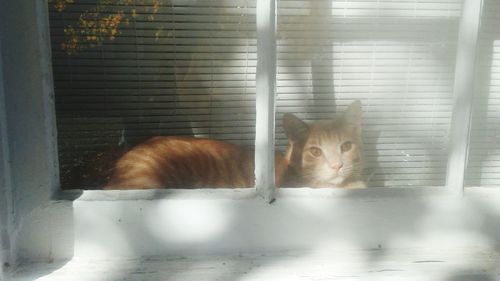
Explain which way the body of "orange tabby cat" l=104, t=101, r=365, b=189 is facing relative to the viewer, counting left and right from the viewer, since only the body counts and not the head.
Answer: facing to the right of the viewer

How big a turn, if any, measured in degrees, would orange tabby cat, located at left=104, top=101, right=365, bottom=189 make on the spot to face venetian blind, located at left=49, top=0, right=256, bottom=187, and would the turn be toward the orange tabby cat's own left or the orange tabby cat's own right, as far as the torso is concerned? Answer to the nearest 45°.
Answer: approximately 180°

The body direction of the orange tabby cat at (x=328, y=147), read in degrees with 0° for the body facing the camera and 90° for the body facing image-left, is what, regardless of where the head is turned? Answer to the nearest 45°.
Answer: approximately 315°
